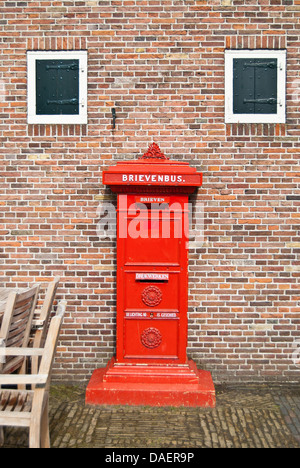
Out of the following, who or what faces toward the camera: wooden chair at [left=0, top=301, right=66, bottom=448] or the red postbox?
the red postbox

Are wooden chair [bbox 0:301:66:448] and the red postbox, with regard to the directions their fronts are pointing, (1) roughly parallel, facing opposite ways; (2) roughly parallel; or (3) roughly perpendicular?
roughly perpendicular

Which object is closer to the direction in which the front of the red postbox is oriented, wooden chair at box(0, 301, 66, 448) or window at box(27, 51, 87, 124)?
the wooden chair

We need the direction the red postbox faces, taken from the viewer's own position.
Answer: facing the viewer

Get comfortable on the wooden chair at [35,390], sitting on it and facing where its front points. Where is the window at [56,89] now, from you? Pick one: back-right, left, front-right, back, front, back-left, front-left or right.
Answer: right

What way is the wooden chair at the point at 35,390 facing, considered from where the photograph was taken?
facing to the left of the viewer
